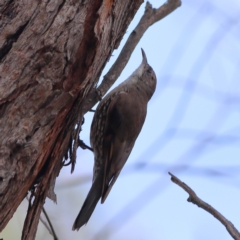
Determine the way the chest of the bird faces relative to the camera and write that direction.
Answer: to the viewer's left
